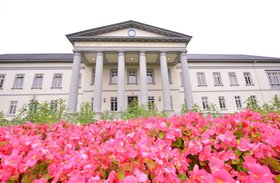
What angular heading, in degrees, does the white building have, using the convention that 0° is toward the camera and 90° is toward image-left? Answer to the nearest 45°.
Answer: approximately 0°

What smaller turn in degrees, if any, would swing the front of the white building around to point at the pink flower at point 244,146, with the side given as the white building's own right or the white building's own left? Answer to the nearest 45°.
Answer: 0° — it already faces it

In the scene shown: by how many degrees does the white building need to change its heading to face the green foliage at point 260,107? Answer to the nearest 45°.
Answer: approximately 45° to its left

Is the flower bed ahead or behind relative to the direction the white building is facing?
ahead

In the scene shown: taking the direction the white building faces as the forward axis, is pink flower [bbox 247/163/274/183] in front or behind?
in front
